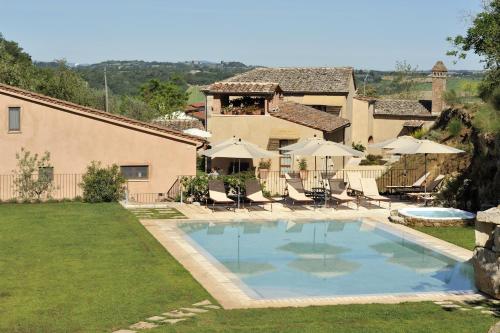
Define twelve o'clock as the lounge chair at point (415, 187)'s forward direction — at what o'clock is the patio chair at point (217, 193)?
The patio chair is roughly at 11 o'clock from the lounge chair.

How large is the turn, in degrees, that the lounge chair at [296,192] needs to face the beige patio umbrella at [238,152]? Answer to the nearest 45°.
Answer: approximately 135° to its right

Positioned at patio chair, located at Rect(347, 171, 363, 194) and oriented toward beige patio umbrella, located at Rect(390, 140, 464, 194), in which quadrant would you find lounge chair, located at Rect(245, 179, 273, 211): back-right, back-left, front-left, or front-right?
back-right

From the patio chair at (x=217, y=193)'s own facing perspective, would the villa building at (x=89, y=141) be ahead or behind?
behind

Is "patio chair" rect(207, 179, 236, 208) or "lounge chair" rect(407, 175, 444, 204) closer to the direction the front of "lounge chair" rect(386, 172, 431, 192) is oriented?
the patio chair

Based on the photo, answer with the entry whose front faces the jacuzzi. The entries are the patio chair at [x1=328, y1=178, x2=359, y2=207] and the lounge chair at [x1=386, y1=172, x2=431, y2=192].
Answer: the patio chair

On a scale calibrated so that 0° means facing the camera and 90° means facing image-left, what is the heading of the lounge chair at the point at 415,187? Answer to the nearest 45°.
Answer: approximately 90°
